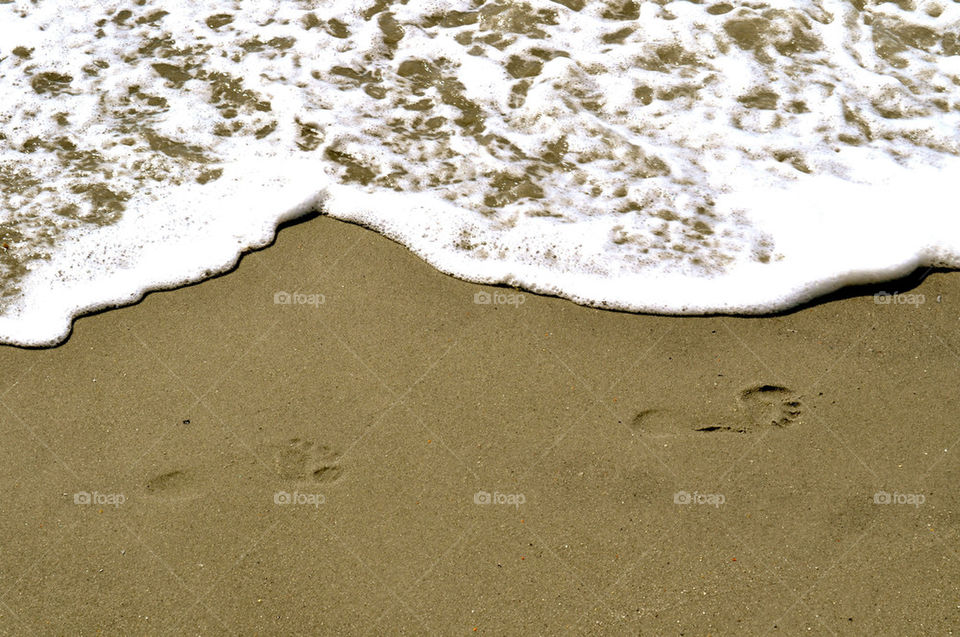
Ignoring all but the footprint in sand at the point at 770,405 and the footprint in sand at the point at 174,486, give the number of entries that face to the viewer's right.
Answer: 2

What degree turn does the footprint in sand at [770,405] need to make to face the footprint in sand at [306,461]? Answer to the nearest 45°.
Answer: approximately 135° to its right

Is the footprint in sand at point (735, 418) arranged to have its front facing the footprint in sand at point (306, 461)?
no

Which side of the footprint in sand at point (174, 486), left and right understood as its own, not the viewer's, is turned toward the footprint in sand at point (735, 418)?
front

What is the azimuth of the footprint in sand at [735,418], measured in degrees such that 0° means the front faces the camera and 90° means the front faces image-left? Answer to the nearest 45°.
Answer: approximately 270°

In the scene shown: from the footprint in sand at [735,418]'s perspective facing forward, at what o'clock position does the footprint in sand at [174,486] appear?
the footprint in sand at [174,486] is roughly at 5 o'clock from the footprint in sand at [735,418].
